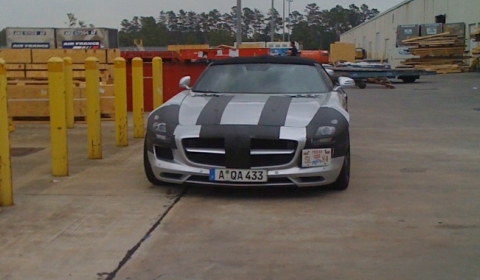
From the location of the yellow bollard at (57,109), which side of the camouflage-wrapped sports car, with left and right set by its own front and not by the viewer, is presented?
right

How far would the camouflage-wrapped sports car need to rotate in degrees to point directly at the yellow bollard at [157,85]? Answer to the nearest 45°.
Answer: approximately 180°

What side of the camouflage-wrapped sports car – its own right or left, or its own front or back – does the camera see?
front

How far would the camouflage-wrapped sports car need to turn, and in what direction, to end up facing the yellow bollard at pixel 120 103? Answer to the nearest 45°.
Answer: approximately 135° to its right

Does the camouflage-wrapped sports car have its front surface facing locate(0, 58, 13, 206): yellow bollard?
no

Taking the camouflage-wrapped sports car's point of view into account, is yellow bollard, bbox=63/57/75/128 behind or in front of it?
behind

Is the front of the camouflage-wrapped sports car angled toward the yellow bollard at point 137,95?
no

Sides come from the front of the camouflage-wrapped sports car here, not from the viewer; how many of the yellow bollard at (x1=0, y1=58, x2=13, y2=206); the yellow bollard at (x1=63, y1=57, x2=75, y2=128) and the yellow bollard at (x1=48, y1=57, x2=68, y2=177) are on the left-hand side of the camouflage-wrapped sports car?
0

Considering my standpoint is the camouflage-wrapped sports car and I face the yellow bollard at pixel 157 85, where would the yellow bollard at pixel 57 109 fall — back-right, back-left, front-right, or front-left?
front-left

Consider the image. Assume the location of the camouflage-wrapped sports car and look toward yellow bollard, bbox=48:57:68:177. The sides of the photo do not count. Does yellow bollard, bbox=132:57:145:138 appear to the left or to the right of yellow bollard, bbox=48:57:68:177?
right
